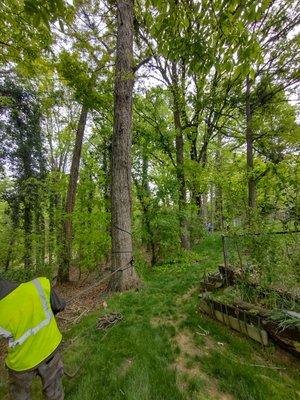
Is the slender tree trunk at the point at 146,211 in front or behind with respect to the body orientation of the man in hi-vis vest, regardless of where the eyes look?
in front

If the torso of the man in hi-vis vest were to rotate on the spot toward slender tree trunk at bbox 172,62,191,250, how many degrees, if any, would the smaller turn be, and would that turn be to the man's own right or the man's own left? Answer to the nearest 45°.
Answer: approximately 45° to the man's own right

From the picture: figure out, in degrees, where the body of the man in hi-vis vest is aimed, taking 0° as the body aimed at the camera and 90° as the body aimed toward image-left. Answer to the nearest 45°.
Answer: approximately 180°

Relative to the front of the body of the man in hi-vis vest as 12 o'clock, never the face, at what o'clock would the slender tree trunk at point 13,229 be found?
The slender tree trunk is roughly at 12 o'clock from the man in hi-vis vest.

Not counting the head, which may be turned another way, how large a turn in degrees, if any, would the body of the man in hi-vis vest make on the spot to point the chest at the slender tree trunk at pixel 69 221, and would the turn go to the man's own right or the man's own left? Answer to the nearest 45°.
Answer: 0° — they already face it
